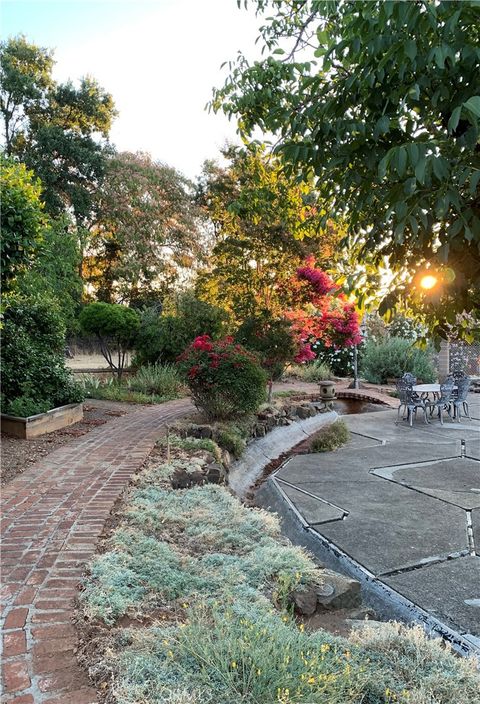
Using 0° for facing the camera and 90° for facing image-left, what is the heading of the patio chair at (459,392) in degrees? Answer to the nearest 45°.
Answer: approximately 135°

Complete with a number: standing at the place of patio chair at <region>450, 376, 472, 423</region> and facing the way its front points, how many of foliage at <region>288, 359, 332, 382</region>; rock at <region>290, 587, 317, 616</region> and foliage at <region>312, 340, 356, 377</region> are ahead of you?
2

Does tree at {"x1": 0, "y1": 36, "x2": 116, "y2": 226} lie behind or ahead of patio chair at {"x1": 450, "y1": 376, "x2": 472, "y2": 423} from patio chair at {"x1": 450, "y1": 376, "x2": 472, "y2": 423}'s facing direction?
ahead

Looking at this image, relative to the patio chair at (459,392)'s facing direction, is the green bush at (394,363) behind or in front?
in front

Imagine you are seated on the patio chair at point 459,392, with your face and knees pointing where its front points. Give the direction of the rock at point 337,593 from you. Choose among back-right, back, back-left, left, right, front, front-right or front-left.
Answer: back-left

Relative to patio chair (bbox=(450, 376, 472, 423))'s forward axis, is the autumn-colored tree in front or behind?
in front

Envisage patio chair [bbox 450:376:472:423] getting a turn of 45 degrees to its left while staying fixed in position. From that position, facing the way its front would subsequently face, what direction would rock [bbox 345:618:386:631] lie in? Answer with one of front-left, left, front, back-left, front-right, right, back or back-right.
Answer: left
